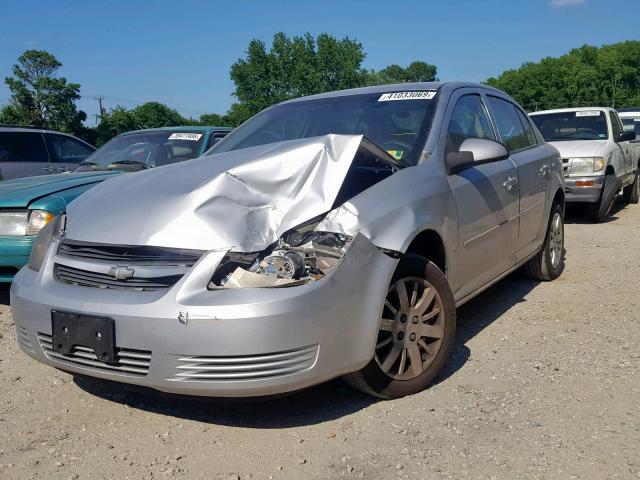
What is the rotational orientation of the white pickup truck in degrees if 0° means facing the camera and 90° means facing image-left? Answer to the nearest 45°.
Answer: approximately 45°

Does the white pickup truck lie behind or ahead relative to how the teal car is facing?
behind

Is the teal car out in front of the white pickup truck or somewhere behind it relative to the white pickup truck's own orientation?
in front

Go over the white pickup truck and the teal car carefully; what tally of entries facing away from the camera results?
0

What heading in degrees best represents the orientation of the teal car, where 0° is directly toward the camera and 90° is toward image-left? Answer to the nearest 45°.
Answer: approximately 45°
